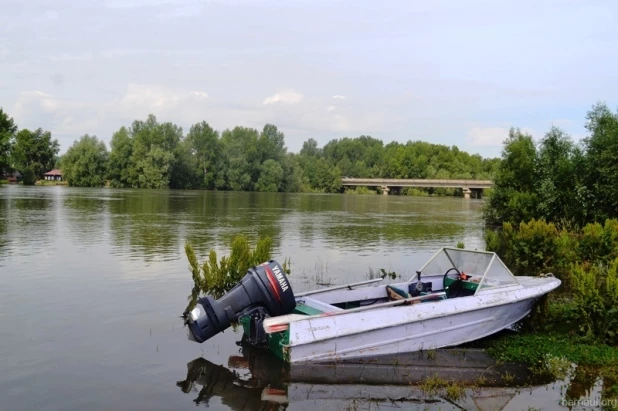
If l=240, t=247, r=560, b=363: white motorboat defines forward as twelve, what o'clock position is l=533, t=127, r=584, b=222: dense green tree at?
The dense green tree is roughly at 11 o'clock from the white motorboat.

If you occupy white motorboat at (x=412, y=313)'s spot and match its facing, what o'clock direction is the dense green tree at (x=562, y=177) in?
The dense green tree is roughly at 11 o'clock from the white motorboat.

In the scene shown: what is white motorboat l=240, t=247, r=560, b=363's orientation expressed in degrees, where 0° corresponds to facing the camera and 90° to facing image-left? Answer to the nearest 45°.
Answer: approximately 225°

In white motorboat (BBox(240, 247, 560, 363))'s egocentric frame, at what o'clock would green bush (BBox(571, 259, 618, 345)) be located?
The green bush is roughly at 1 o'clock from the white motorboat.

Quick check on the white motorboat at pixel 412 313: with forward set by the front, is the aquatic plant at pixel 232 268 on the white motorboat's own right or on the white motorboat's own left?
on the white motorboat's own left

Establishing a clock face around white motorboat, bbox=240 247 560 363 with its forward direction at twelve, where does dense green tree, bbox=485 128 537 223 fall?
The dense green tree is roughly at 11 o'clock from the white motorboat.
